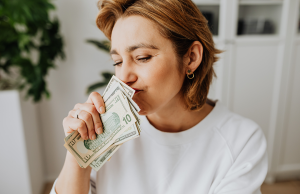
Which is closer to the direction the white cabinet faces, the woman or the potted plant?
the woman

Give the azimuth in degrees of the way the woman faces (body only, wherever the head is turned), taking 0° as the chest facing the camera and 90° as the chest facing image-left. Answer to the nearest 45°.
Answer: approximately 45°

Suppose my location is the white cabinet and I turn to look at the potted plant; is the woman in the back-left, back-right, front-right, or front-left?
front-left

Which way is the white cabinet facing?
toward the camera

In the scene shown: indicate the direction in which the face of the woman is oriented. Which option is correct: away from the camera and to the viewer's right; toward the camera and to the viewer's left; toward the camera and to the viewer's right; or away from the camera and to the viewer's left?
toward the camera and to the viewer's left

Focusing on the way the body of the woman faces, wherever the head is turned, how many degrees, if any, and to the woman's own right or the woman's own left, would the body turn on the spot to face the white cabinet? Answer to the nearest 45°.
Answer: approximately 180°

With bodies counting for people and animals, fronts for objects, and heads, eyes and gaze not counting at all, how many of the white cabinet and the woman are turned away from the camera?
0

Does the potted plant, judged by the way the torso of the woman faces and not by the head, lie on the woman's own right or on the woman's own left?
on the woman's own right

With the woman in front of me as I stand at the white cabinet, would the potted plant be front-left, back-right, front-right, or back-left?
front-right

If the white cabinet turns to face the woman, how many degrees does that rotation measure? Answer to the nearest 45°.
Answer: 0° — it already faces them
